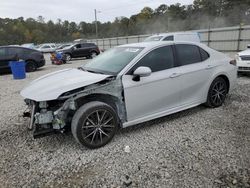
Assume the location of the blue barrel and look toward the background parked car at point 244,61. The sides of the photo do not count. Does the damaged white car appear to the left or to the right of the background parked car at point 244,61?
right

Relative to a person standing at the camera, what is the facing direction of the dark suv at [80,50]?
facing the viewer and to the left of the viewer

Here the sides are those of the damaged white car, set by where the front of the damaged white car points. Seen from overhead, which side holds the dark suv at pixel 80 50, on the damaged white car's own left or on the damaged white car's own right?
on the damaged white car's own right

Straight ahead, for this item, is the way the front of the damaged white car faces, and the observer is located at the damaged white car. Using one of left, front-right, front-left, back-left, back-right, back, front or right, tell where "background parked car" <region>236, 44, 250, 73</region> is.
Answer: back

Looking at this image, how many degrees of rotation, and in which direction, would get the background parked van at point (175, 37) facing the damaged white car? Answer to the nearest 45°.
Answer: approximately 45° to its left

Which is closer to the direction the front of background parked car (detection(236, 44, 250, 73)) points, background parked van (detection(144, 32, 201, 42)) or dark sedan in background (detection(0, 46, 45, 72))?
the dark sedan in background

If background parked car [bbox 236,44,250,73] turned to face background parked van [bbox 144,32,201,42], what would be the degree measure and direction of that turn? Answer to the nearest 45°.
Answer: approximately 90° to its right

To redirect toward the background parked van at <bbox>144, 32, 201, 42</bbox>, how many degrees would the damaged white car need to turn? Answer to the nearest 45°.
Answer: approximately 135° to its right
